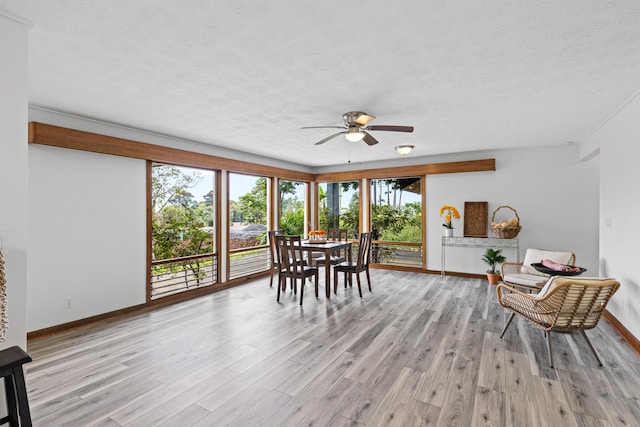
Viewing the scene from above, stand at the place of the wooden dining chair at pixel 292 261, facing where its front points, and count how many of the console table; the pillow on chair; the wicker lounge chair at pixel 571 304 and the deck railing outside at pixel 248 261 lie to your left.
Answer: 1

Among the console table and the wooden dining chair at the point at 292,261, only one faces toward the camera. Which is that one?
the console table

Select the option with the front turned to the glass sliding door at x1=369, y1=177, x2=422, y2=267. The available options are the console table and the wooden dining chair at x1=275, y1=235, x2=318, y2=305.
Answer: the wooden dining chair

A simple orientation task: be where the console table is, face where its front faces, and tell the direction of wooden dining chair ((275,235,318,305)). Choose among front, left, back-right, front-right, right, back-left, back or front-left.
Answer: front-right

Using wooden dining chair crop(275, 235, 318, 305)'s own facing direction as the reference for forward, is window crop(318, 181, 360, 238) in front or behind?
in front

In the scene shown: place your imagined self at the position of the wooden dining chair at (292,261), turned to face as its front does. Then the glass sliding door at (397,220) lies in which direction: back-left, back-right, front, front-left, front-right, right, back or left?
front

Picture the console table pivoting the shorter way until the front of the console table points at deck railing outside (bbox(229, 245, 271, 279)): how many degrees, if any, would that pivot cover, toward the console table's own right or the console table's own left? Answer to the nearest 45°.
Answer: approximately 45° to the console table's own right

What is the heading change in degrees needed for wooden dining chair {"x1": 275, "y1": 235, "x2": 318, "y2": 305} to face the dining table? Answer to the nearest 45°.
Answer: approximately 45° to its right

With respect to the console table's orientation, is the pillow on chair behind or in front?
in front

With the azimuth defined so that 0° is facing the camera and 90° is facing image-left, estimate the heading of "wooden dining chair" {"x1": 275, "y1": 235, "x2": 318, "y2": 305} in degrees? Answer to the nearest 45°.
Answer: approximately 225°

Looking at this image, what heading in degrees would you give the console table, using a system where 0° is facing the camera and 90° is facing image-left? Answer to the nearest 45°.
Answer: approximately 0°

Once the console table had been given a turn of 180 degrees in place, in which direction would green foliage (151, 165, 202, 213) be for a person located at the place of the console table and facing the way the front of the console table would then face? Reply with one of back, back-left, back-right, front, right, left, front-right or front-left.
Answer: back-left

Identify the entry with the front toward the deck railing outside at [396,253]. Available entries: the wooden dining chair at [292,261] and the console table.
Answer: the wooden dining chair

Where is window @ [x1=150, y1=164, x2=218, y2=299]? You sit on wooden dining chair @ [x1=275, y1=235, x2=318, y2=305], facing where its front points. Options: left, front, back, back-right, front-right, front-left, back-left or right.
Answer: back-left

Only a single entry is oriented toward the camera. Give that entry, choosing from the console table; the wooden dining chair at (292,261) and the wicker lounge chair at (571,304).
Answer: the console table
